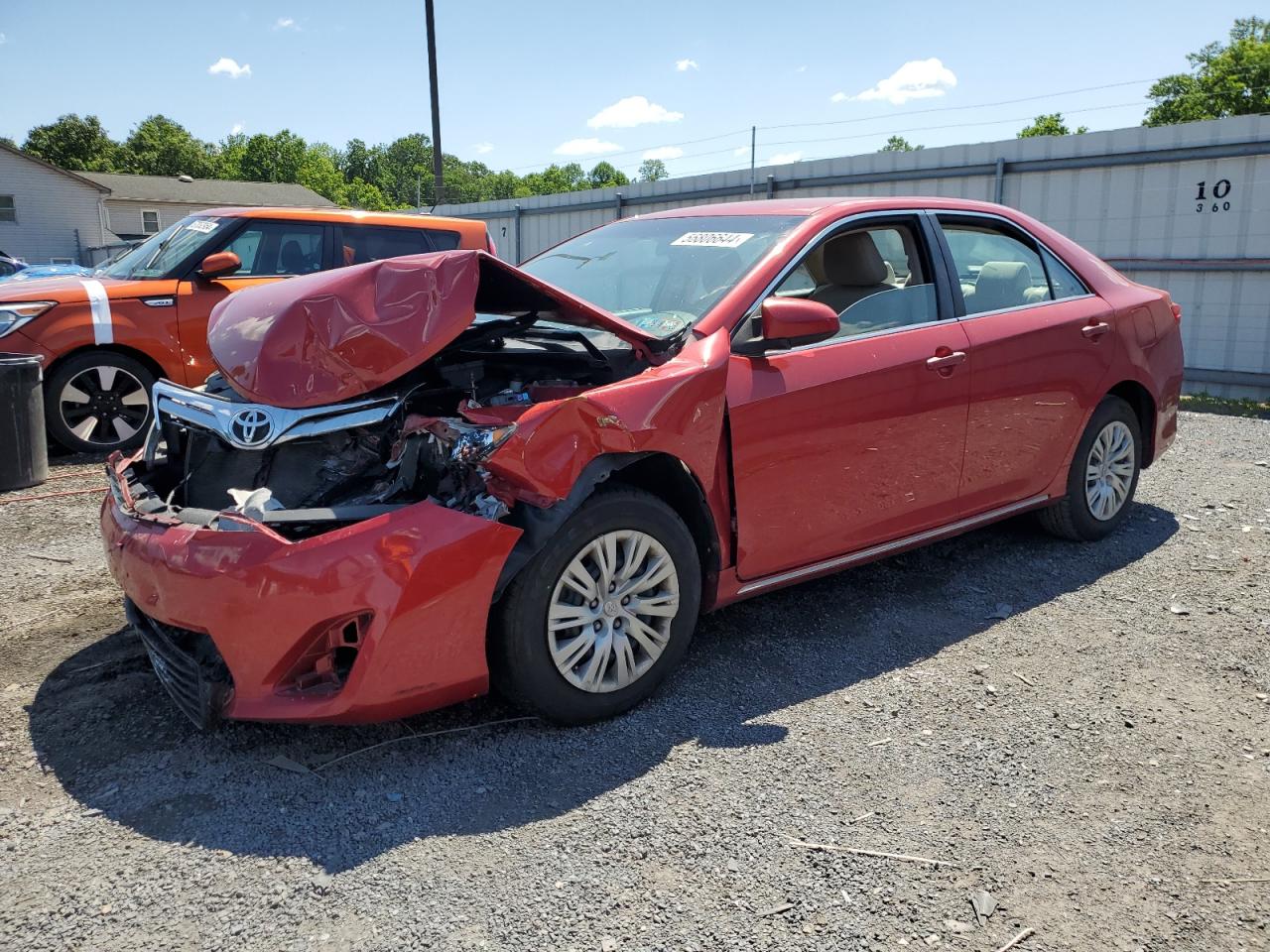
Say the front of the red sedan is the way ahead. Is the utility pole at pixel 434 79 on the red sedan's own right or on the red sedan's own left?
on the red sedan's own right

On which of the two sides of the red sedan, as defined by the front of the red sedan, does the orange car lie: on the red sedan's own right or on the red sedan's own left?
on the red sedan's own right

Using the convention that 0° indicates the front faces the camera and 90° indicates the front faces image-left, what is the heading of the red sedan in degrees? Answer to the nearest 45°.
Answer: approximately 45°

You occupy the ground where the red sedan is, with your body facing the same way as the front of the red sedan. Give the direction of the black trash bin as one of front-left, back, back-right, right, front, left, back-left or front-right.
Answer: right

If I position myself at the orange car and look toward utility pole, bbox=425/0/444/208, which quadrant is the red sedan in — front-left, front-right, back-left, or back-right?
back-right

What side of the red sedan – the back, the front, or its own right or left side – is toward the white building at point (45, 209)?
right
